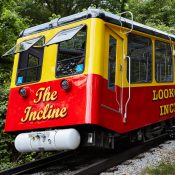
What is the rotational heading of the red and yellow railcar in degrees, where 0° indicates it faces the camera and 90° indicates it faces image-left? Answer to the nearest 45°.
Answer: approximately 45°
